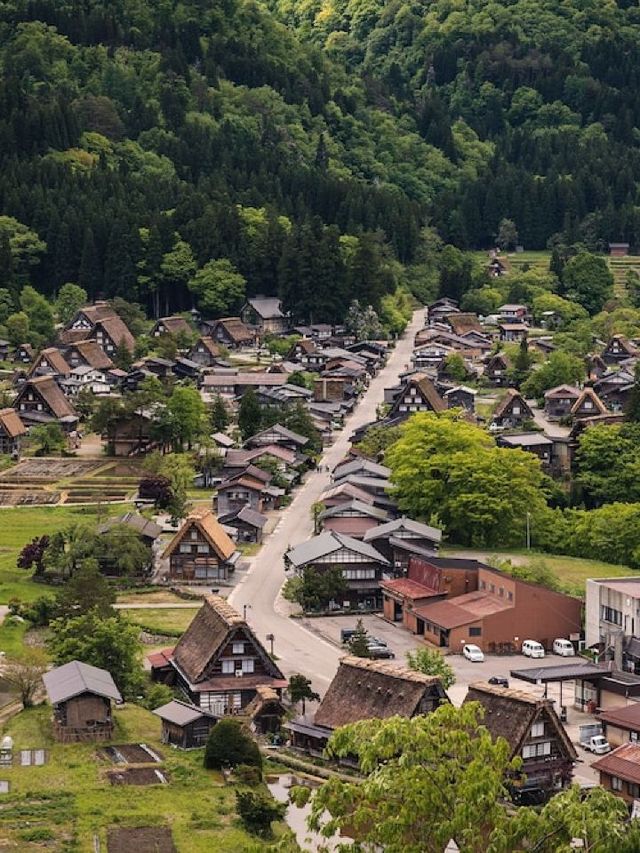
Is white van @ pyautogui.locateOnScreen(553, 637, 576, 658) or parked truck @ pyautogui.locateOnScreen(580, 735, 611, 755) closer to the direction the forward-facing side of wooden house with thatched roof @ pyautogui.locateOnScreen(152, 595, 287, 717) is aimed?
the parked truck

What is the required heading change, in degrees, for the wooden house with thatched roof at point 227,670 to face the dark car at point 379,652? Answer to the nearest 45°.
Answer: approximately 90° to its left

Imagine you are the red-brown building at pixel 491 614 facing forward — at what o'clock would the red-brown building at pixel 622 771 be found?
the red-brown building at pixel 622 771 is roughly at 10 o'clock from the red-brown building at pixel 491 614.

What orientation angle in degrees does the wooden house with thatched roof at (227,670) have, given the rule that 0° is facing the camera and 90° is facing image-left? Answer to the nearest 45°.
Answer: approximately 315°

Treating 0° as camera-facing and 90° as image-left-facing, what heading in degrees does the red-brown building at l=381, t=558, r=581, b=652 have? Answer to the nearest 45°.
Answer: approximately 45°

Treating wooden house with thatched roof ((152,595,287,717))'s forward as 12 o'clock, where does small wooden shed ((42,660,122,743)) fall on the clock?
The small wooden shed is roughly at 3 o'clock from the wooden house with thatched roof.

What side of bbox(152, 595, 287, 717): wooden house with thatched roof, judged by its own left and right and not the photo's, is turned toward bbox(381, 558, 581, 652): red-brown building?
left

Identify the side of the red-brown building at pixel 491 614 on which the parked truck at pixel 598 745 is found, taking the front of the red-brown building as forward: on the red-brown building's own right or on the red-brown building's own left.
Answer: on the red-brown building's own left

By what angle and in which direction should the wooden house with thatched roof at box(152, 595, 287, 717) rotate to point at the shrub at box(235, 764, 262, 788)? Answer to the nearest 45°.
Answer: approximately 45° to its right

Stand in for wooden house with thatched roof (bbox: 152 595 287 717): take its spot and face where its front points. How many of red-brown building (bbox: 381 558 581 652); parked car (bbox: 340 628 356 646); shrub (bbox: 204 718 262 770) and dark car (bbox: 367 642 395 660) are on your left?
3
